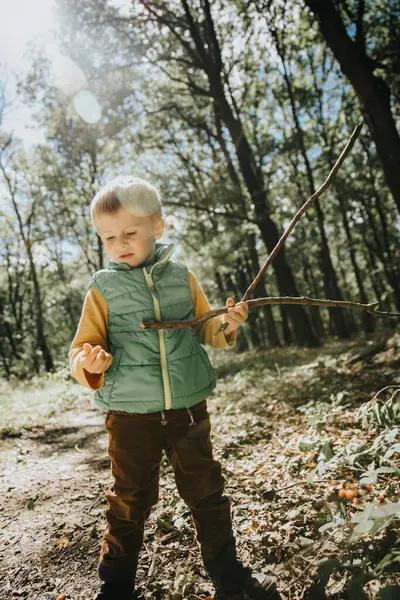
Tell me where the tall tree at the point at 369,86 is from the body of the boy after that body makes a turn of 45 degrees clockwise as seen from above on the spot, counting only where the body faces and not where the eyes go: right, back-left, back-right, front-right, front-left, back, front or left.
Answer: back

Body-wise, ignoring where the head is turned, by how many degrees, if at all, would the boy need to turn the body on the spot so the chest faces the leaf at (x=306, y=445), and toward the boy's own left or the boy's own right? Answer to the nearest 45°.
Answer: approximately 135° to the boy's own left

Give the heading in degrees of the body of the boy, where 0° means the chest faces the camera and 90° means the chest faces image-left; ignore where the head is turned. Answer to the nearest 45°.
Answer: approximately 0°
